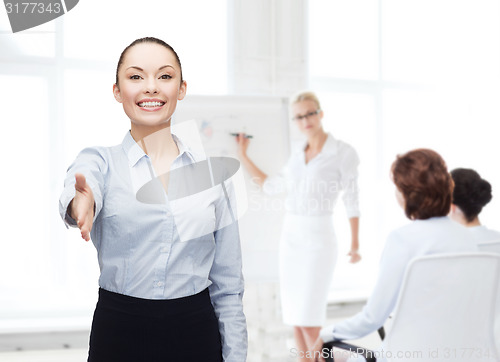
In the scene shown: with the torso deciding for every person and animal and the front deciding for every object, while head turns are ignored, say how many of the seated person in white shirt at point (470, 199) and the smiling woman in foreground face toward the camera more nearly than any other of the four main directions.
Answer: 1

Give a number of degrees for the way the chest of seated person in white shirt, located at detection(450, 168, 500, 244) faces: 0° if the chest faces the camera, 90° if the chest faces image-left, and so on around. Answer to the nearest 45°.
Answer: approximately 135°

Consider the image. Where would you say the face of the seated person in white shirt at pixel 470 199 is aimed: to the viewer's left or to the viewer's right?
to the viewer's left

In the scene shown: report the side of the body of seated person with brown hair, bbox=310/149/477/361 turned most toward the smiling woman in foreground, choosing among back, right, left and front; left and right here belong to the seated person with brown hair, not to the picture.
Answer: left

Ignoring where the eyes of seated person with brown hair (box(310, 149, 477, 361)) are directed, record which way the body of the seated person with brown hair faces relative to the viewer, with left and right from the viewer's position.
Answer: facing away from the viewer and to the left of the viewer

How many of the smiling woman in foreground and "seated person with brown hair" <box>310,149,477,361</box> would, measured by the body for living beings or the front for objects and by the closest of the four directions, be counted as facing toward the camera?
1

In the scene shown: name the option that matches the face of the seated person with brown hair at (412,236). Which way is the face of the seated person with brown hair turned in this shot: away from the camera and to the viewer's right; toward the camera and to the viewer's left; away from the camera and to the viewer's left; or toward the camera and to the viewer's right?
away from the camera and to the viewer's left

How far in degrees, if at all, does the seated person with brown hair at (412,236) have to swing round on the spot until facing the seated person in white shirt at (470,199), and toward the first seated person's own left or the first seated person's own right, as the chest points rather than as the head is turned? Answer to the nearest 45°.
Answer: approximately 45° to the first seated person's own right
